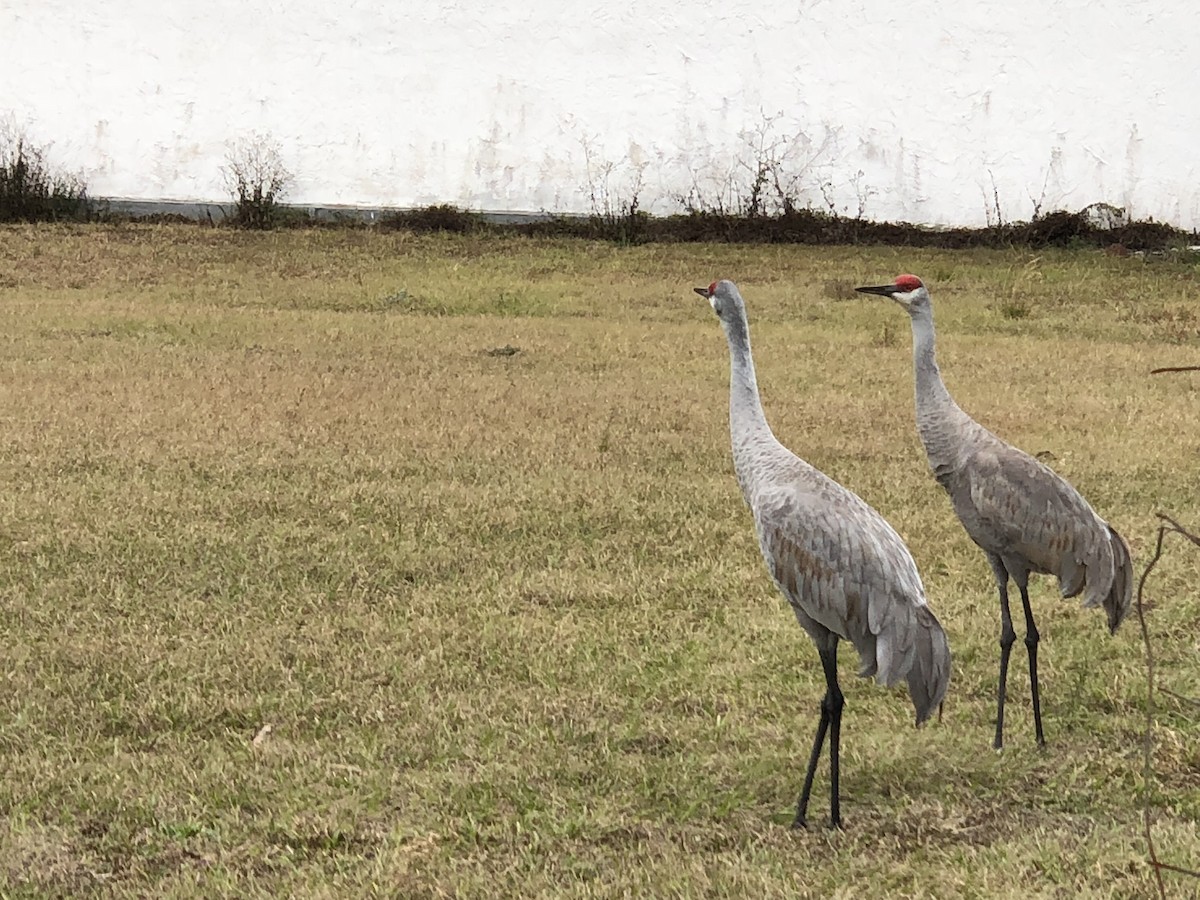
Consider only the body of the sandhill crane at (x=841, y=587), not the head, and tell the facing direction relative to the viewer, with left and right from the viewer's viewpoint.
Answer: facing away from the viewer and to the left of the viewer

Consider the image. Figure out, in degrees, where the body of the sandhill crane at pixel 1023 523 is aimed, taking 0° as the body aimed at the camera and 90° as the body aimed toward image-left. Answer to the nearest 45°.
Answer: approximately 90°

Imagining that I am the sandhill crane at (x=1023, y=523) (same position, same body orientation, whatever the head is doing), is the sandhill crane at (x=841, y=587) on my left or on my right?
on my left

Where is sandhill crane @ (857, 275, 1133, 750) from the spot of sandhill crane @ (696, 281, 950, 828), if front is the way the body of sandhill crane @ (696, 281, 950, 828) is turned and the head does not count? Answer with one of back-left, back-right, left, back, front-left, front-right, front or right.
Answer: right

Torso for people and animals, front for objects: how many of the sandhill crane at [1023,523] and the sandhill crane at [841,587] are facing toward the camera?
0
